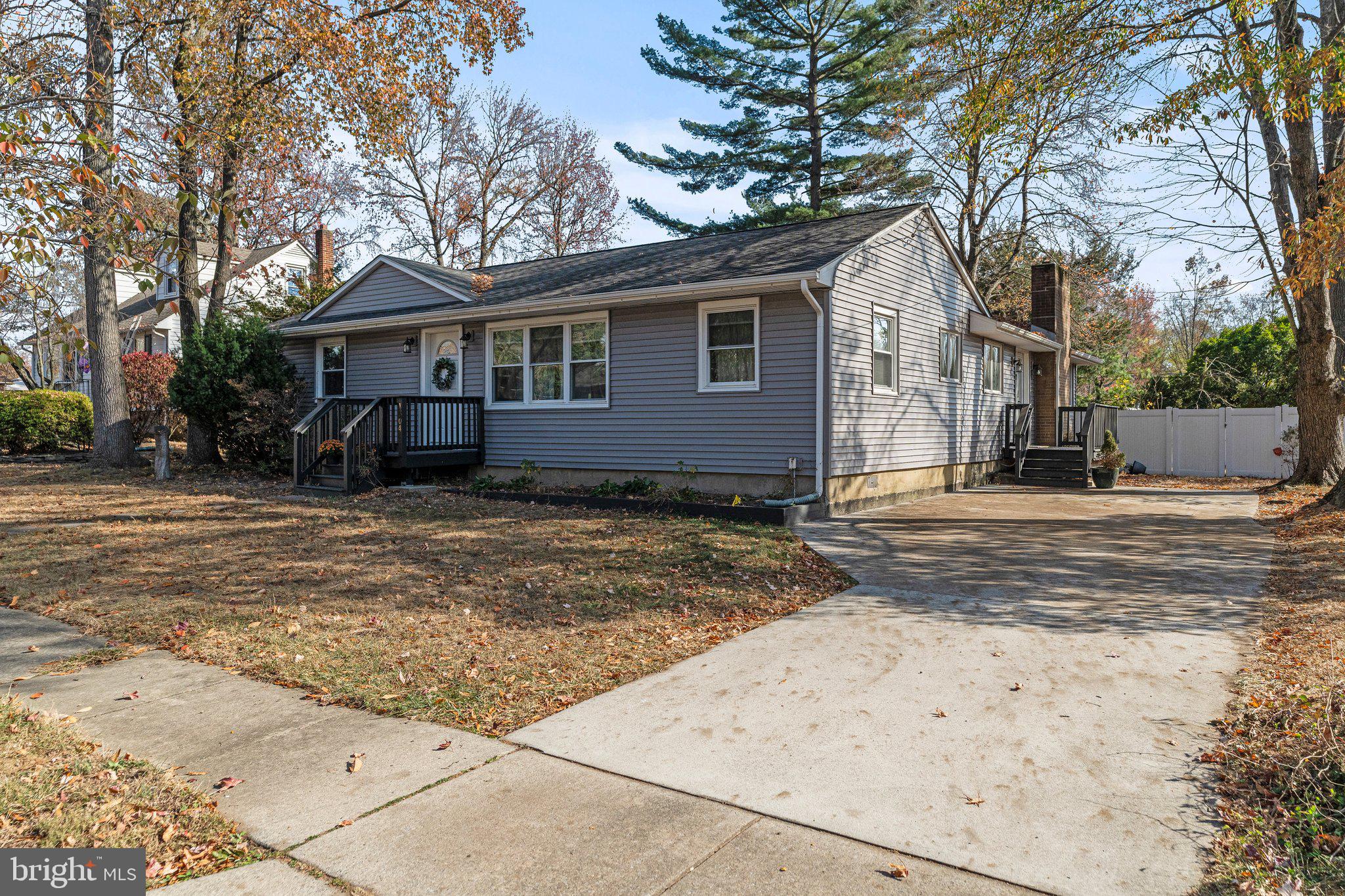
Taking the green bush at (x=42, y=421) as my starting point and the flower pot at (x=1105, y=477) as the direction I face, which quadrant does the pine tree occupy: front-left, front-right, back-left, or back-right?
front-left

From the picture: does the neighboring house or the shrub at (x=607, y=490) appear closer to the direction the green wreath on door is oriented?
the shrub

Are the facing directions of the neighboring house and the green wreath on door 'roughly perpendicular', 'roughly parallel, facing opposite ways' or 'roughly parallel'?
roughly parallel

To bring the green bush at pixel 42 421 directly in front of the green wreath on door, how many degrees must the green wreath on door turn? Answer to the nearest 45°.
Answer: approximately 90° to its right

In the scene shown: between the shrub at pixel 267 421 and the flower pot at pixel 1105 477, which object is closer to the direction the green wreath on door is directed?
the shrub

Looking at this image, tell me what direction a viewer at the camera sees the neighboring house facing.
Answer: facing the viewer and to the left of the viewer

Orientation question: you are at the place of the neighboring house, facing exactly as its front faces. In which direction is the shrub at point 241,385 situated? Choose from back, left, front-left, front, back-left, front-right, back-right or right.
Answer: front-left

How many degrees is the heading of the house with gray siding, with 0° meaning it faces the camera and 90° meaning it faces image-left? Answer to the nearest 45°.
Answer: approximately 45°

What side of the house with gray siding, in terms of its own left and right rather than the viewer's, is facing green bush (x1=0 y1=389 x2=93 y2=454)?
right

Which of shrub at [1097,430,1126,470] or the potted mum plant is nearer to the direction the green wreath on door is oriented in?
the potted mum plant

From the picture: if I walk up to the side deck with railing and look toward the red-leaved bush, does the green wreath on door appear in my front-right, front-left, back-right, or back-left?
front-left

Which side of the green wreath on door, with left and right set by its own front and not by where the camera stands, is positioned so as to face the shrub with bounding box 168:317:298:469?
right

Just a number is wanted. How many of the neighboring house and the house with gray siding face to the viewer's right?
0

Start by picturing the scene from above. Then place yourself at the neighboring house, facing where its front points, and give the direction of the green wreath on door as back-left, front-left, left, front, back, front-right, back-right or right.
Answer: front-left

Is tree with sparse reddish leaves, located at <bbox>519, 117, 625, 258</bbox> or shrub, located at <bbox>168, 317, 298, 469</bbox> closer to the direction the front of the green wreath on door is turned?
the shrub

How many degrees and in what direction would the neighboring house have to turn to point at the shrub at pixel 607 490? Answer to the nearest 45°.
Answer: approximately 45° to its left
